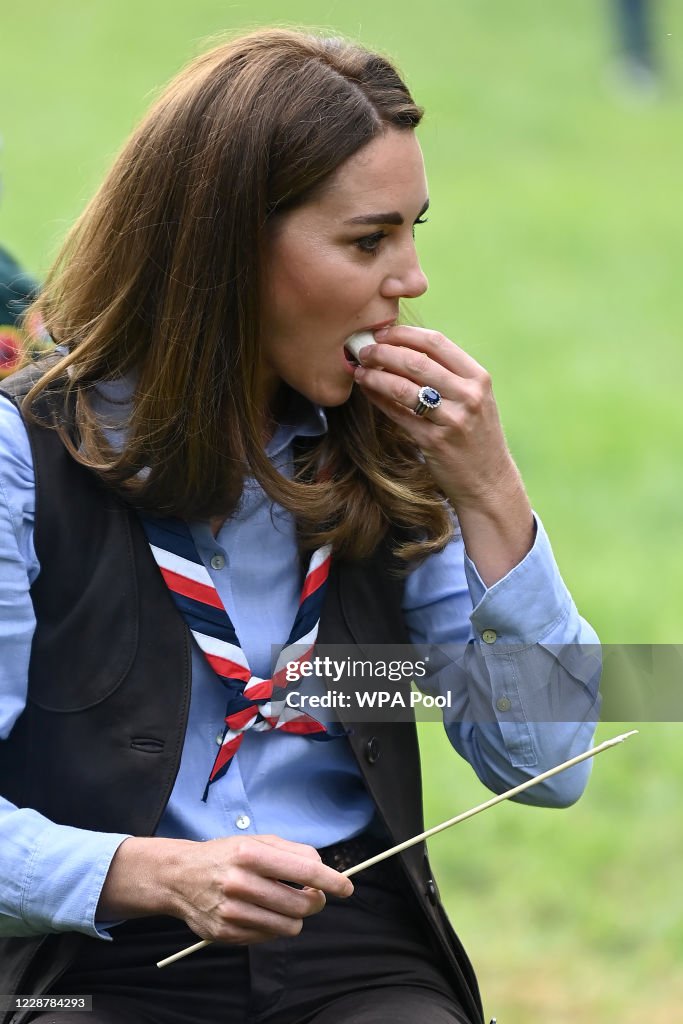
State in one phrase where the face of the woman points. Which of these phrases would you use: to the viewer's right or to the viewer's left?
to the viewer's right
